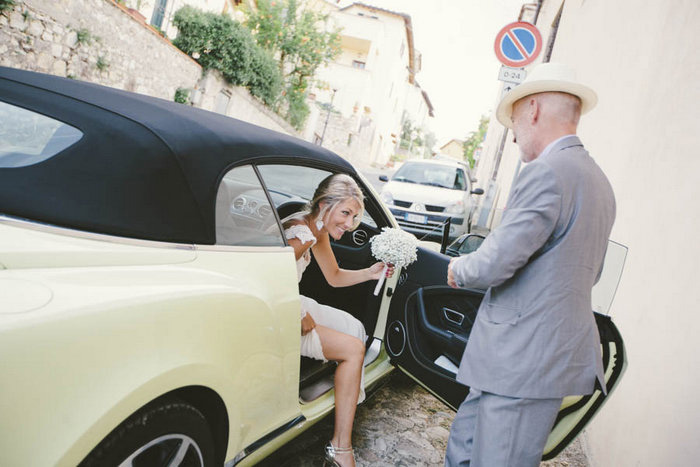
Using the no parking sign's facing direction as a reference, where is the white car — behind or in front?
behind

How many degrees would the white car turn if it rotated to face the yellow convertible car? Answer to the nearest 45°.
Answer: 0° — it already faces it

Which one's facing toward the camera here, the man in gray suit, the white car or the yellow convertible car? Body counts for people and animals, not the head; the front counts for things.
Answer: the white car

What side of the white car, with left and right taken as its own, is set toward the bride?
front

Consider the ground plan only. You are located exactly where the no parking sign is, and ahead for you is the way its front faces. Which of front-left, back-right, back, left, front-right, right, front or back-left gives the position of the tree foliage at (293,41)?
back-right

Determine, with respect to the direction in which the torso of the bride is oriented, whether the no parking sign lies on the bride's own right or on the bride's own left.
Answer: on the bride's own left

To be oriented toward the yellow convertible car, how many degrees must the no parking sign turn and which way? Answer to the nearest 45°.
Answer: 0° — it already faces it

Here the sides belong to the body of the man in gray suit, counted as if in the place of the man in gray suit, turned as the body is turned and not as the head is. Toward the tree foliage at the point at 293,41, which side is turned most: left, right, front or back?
front

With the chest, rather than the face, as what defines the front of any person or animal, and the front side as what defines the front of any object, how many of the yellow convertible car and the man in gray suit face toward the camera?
0

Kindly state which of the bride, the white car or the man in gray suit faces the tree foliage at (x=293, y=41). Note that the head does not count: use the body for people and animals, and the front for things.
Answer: the man in gray suit

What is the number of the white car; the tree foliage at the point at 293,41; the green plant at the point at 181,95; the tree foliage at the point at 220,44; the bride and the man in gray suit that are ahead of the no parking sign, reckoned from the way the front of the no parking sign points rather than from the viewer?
2

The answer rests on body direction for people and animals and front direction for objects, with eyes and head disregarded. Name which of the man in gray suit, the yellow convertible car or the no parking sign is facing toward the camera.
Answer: the no parking sign

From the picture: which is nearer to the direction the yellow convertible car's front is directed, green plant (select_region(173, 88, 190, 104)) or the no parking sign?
the no parking sign

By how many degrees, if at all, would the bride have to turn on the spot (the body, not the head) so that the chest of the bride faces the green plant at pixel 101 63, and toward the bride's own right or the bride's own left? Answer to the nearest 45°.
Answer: approximately 180°

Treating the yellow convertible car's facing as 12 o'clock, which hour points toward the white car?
The white car is roughly at 11 o'clock from the yellow convertible car.

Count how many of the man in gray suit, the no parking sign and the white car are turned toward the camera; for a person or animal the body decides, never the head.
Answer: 2
